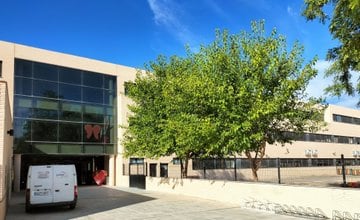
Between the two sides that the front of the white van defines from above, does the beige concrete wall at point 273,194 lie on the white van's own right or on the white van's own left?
on the white van's own right

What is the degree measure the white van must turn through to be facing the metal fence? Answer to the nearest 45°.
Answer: approximately 45° to its right

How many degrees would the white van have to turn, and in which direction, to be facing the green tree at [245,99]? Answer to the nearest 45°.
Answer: approximately 90° to its right

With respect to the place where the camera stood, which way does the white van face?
facing away from the viewer

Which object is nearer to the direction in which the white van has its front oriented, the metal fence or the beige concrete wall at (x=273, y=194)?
the metal fence

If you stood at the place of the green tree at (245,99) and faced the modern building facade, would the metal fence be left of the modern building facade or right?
left

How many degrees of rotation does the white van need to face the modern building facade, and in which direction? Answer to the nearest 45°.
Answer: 0° — it already faces it
